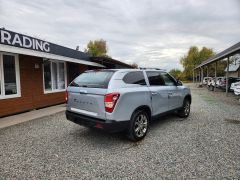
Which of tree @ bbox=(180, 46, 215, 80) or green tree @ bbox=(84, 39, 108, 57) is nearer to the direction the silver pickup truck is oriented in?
the tree

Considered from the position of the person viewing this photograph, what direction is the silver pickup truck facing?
facing away from the viewer and to the right of the viewer

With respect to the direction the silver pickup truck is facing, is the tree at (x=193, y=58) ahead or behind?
ahead

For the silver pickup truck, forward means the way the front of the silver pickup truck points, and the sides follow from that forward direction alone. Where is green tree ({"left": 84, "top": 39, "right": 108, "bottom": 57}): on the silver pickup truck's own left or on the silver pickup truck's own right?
on the silver pickup truck's own left
